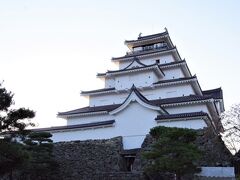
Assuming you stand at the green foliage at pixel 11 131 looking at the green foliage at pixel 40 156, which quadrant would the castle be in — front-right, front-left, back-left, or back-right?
front-right

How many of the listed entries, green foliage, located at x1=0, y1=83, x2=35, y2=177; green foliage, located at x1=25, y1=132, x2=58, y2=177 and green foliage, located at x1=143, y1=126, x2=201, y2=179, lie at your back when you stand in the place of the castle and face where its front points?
0

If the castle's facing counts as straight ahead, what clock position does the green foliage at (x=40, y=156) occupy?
The green foliage is roughly at 1 o'clock from the castle.

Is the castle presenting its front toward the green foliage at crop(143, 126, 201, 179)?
yes

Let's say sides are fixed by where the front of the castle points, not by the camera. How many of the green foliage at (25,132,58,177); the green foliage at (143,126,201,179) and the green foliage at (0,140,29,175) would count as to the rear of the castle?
0

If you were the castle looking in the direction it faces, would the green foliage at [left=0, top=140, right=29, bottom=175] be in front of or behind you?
in front

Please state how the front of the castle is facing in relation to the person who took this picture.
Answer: facing the viewer

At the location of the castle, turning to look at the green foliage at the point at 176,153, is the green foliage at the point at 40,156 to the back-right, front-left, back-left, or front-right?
front-right

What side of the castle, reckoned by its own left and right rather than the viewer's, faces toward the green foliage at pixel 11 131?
front
